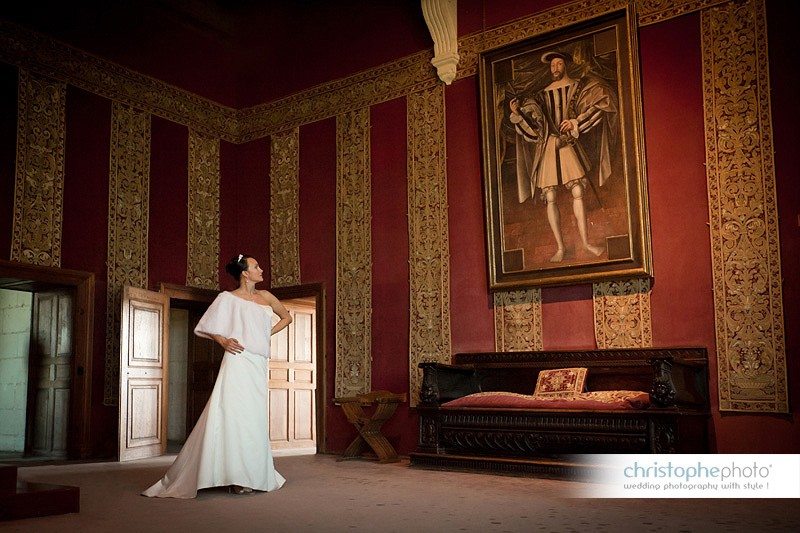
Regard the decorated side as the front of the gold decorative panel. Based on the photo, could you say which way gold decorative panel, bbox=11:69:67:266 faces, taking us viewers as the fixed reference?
facing the viewer and to the right of the viewer

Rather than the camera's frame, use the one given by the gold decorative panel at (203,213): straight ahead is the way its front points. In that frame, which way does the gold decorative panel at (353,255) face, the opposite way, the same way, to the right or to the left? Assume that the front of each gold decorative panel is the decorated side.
to the right

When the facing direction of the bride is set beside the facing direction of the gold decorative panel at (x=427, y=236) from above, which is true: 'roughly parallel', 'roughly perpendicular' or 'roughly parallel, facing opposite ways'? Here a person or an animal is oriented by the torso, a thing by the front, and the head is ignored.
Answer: roughly perpendicular

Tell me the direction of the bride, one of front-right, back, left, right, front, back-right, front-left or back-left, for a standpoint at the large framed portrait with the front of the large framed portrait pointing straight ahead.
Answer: front

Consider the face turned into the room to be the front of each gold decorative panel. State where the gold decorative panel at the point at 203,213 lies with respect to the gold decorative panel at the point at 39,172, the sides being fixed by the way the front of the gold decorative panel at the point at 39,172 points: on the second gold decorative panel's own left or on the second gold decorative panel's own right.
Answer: on the second gold decorative panel's own left

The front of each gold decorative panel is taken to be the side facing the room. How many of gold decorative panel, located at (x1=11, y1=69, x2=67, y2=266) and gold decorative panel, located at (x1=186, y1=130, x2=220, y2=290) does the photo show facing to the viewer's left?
0

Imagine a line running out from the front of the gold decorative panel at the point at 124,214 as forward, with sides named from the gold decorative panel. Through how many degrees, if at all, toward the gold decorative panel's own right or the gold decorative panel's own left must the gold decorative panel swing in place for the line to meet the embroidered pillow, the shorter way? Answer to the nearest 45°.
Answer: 0° — it already faces it

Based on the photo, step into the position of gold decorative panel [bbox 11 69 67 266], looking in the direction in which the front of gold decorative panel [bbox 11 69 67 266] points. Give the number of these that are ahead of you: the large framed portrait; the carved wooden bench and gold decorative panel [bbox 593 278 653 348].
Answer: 3

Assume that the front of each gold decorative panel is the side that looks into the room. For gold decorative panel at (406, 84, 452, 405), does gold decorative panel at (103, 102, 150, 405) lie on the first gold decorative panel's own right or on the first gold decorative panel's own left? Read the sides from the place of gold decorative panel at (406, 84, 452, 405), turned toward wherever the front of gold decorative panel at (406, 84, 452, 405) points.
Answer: on the first gold decorative panel's own right

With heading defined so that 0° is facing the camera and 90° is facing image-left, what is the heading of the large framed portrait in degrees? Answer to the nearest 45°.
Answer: approximately 45°

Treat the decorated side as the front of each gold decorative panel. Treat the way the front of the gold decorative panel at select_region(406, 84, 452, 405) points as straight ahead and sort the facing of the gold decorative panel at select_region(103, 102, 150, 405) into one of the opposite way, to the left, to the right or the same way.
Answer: to the left

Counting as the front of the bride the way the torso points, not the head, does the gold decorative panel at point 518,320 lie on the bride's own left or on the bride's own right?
on the bride's own left

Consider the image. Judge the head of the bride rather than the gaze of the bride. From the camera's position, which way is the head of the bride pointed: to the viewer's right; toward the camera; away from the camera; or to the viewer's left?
to the viewer's right

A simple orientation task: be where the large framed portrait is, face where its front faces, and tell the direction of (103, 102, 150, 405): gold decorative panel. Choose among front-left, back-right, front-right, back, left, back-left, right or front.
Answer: front-right

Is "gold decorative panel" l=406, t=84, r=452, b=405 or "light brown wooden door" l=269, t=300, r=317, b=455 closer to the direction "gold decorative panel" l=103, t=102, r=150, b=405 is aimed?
the gold decorative panel

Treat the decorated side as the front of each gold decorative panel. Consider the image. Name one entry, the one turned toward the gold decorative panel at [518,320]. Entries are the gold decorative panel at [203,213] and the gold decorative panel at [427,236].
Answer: the gold decorative panel at [203,213]

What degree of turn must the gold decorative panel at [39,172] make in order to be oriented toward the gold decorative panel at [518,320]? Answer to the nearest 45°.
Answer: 0° — it already faces it

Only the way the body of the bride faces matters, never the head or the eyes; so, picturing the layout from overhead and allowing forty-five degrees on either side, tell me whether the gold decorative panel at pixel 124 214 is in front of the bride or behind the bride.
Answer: behind
